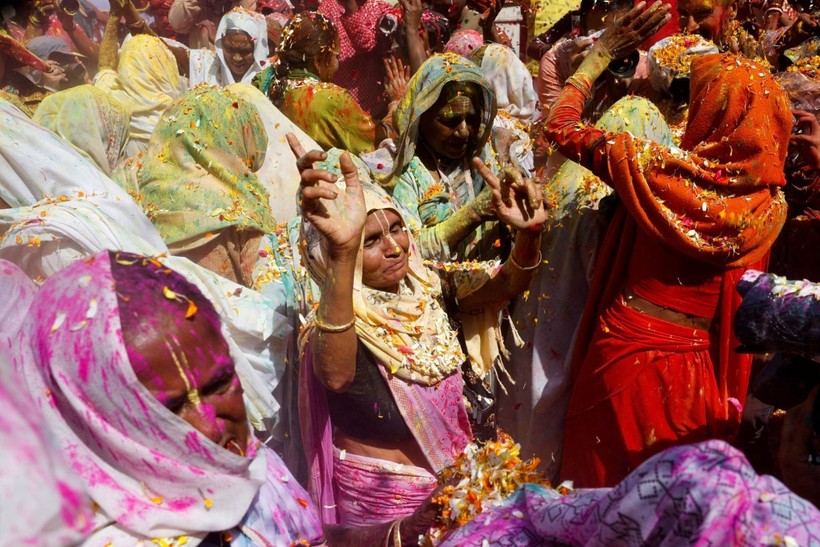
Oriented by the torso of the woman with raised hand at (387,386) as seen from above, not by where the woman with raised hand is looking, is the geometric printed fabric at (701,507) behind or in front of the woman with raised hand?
in front

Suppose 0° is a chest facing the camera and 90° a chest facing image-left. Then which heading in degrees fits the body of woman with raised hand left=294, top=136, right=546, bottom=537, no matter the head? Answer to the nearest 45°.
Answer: approximately 315°
